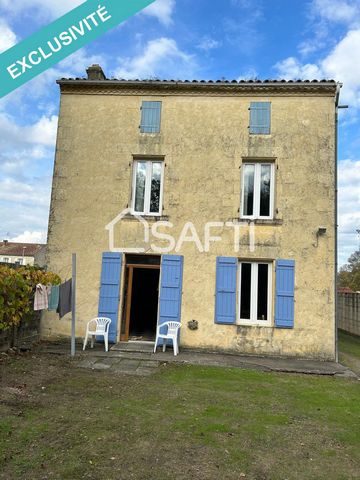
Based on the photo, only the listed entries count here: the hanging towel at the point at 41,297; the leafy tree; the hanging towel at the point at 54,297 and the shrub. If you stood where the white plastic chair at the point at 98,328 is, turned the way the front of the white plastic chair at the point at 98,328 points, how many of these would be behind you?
1

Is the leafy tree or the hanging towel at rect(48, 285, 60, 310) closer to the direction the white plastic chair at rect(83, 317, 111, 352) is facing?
the hanging towel

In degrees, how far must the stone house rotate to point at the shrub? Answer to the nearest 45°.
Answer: approximately 45° to its right

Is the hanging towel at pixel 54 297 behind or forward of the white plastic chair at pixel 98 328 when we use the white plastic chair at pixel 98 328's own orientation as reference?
forward

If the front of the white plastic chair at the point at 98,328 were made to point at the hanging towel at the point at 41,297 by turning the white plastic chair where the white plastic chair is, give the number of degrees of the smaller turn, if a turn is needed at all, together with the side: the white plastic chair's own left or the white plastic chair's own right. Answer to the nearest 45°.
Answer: approximately 45° to the white plastic chair's own right

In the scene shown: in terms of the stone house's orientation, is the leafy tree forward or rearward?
rearward

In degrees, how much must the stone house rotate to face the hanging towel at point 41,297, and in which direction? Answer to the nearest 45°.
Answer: approximately 90° to its right

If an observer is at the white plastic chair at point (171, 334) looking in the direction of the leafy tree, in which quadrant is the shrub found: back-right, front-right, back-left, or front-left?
back-left

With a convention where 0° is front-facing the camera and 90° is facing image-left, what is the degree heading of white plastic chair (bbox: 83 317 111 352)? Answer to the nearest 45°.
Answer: approximately 45°
